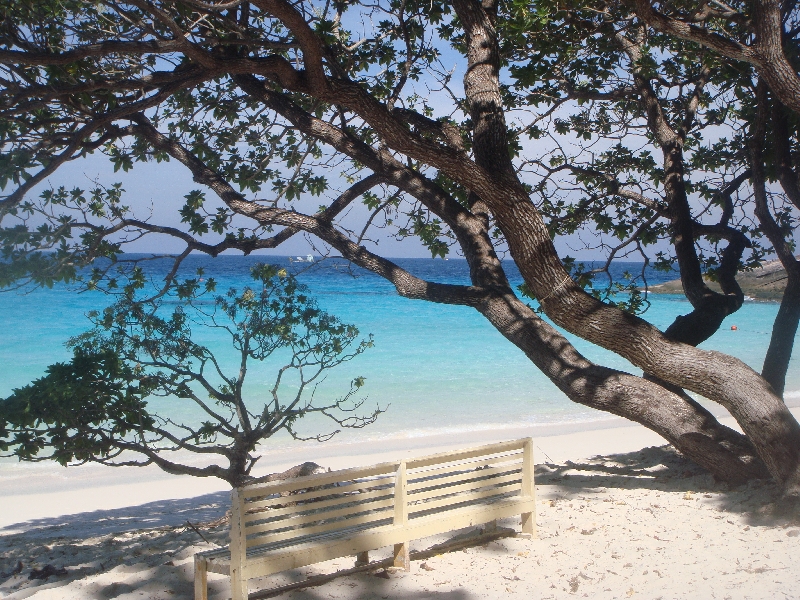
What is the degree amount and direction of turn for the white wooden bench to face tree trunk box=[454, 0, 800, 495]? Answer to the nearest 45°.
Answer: approximately 90° to its right

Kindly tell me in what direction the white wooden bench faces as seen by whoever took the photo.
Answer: facing away from the viewer and to the left of the viewer

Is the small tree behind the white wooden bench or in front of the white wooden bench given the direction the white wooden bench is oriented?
in front

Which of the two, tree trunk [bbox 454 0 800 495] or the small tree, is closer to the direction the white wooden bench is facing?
the small tree
